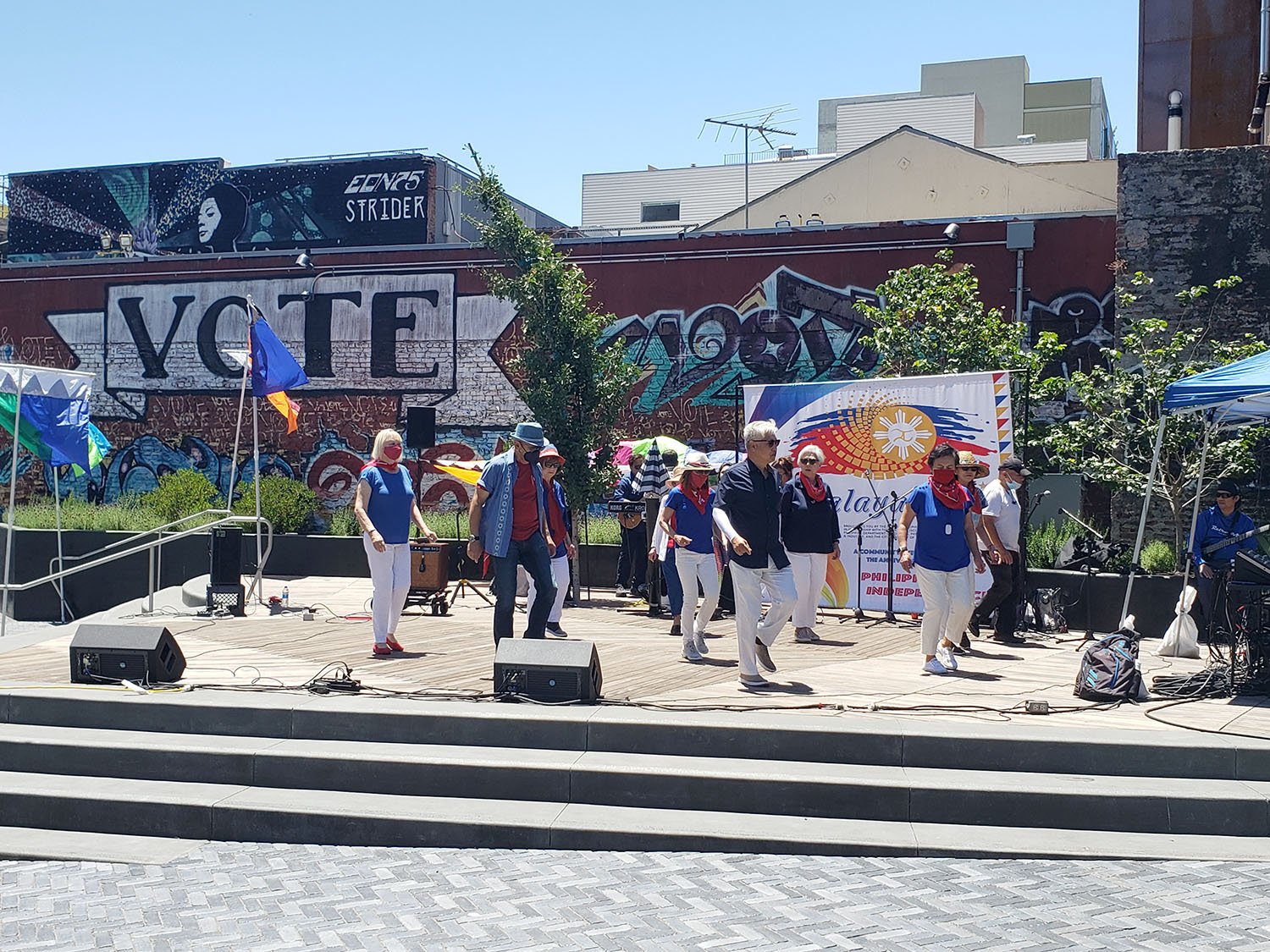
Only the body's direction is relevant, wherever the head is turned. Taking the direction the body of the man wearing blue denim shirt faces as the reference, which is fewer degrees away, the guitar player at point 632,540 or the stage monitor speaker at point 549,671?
the stage monitor speaker

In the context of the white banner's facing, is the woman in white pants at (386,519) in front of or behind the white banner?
in front

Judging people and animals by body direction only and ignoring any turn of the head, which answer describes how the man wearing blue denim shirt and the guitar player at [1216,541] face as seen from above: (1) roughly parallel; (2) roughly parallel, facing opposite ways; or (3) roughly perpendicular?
roughly perpendicular

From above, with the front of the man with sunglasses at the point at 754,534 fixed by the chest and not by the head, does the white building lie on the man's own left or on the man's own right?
on the man's own left

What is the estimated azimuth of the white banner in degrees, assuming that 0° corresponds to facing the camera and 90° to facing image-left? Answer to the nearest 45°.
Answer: approximately 0°

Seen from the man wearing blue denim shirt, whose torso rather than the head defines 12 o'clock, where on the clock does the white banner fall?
The white banner is roughly at 9 o'clock from the man wearing blue denim shirt.
